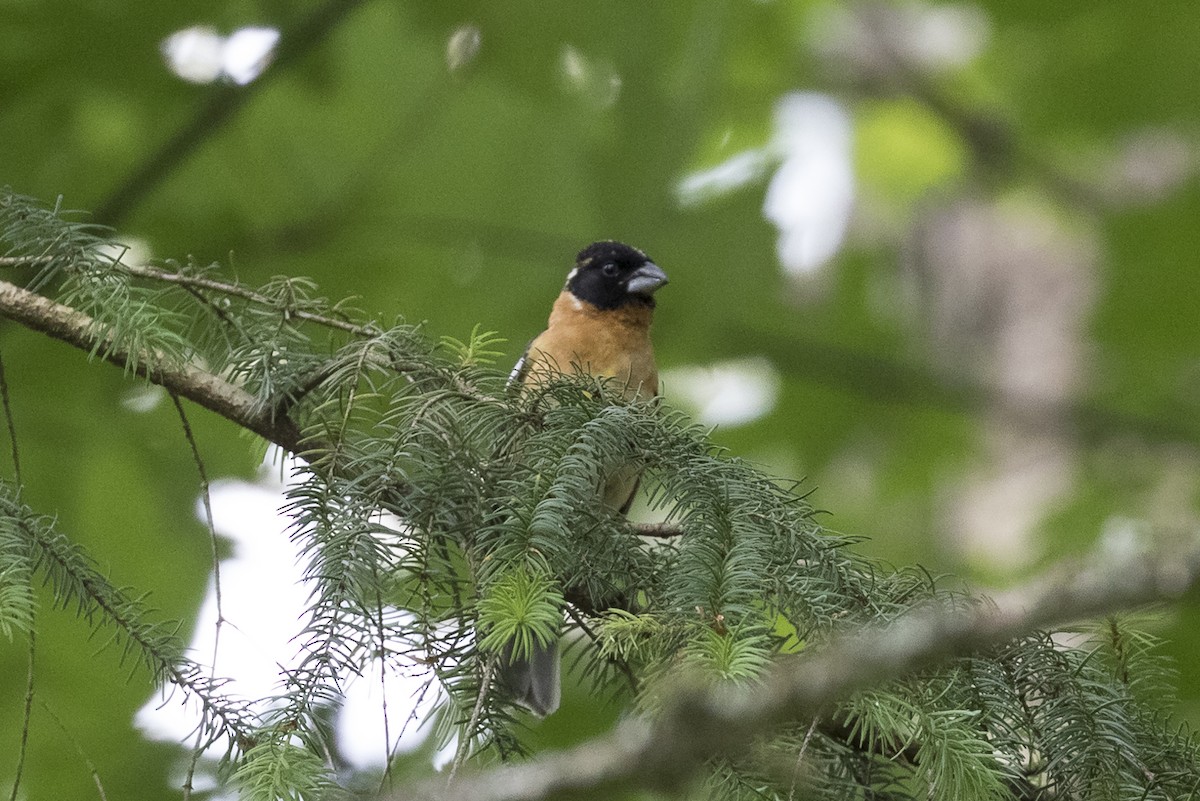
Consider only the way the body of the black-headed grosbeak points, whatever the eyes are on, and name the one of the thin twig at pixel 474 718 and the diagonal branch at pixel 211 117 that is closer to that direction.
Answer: the thin twig

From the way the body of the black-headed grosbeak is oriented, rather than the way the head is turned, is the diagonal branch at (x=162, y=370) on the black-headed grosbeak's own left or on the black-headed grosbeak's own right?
on the black-headed grosbeak's own right

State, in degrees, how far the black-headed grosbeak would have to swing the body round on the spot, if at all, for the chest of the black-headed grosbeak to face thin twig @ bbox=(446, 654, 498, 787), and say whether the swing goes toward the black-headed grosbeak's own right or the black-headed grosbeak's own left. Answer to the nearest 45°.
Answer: approximately 45° to the black-headed grosbeak's own right

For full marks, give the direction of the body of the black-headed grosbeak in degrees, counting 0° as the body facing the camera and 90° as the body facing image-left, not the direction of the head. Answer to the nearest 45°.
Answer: approximately 315°

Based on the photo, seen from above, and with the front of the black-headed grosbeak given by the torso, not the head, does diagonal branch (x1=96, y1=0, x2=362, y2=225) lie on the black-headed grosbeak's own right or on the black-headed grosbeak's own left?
on the black-headed grosbeak's own right
